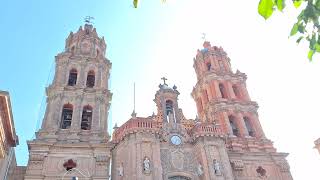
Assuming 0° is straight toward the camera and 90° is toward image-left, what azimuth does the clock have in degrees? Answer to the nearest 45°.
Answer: approximately 0°
